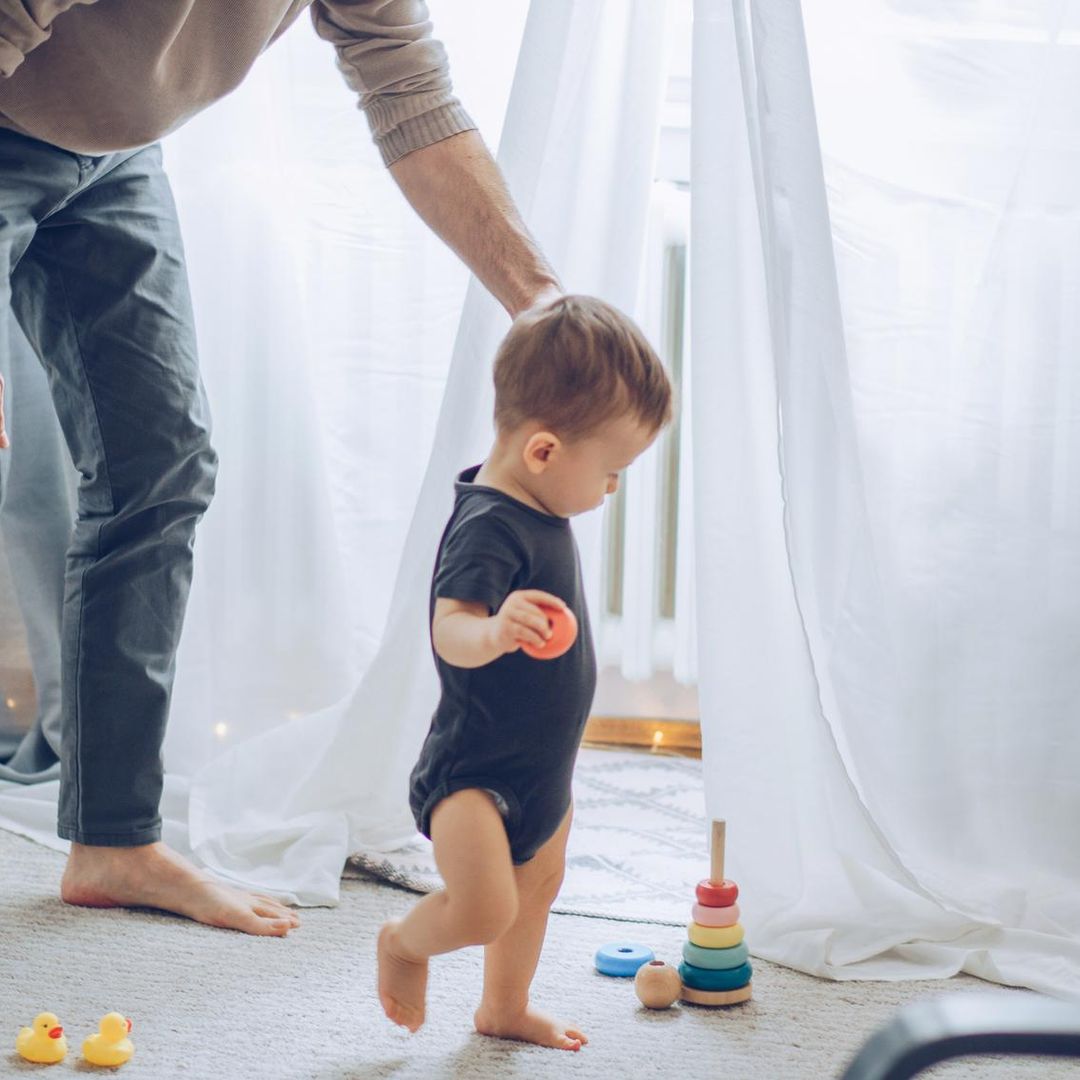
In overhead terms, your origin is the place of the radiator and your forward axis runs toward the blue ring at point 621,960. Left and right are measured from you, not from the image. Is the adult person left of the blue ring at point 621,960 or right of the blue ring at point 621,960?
right

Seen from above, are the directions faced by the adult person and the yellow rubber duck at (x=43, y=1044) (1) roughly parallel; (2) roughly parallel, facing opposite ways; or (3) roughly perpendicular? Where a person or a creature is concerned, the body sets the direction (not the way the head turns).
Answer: roughly parallel

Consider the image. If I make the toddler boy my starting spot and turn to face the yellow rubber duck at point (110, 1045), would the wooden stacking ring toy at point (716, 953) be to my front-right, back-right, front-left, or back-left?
back-right

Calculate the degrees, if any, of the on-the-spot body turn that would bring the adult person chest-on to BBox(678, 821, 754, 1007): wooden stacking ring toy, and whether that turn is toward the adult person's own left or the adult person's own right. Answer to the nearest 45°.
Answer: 0° — they already face it

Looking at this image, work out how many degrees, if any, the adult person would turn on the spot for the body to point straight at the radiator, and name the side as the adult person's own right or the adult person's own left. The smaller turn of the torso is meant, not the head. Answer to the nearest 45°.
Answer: approximately 90° to the adult person's own left

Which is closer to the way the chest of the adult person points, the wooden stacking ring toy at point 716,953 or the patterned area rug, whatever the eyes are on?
the wooden stacking ring toy

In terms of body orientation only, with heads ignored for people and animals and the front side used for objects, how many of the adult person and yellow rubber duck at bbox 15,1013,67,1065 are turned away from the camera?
0

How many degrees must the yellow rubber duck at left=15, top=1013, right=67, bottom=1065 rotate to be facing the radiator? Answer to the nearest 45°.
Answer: approximately 90° to its left

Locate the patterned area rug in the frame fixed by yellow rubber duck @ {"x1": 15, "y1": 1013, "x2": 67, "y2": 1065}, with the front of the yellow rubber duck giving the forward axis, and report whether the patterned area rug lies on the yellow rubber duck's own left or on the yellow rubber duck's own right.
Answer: on the yellow rubber duck's own left

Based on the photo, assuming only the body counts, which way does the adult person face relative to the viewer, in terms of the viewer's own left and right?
facing the viewer and to the right of the viewer

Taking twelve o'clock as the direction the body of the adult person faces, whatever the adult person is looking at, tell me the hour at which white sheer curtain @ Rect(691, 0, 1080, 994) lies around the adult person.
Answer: The white sheer curtain is roughly at 11 o'clock from the adult person.

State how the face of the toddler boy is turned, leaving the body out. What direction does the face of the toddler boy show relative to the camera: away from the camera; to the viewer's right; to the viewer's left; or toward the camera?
to the viewer's right
